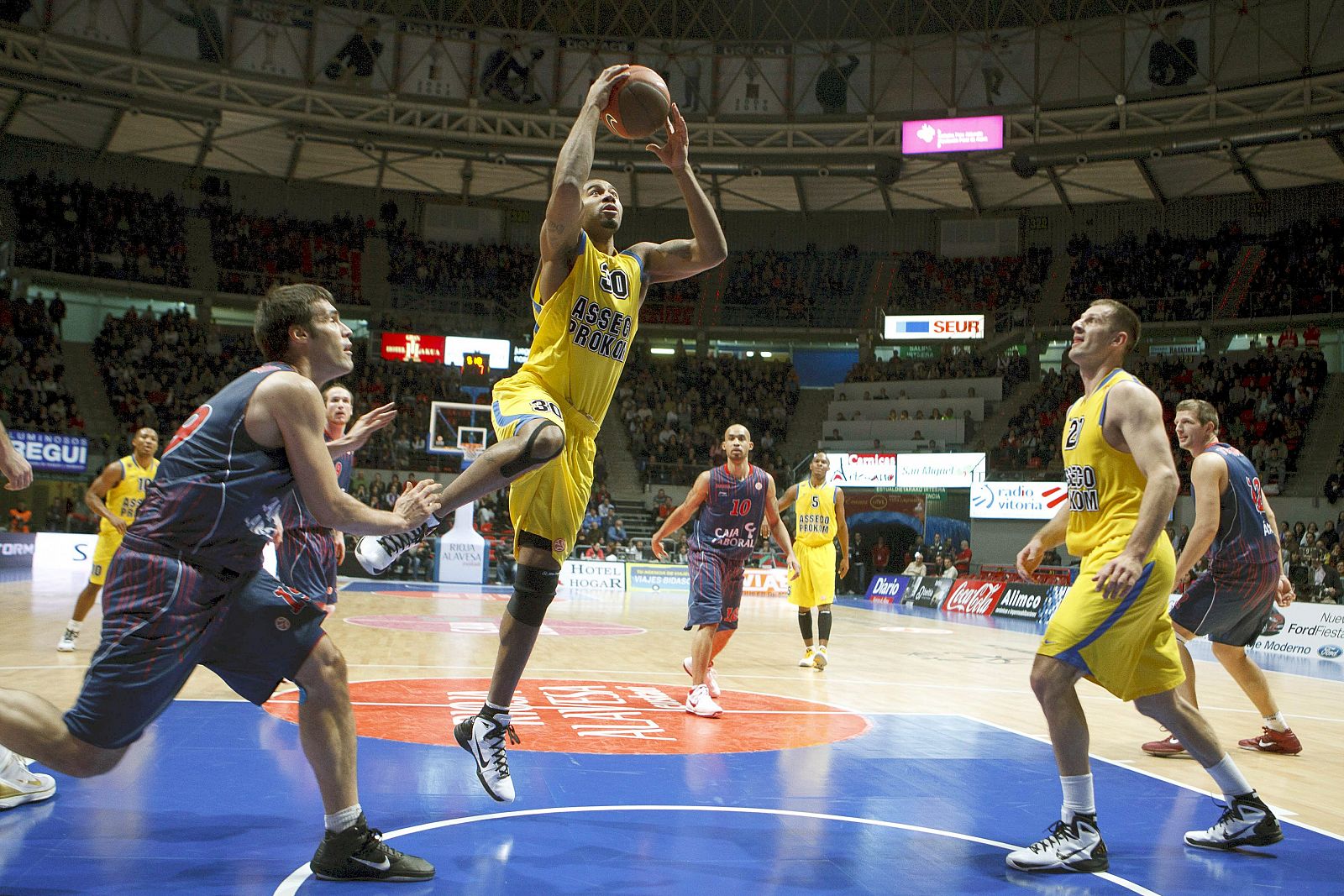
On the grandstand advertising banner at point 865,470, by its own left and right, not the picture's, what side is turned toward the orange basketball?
front

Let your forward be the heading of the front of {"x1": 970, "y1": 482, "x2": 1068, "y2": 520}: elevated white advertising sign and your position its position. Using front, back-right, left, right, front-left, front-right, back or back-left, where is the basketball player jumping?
front

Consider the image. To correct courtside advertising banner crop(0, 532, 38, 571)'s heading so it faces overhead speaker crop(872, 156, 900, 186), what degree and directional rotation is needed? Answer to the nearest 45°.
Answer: approximately 90° to its left

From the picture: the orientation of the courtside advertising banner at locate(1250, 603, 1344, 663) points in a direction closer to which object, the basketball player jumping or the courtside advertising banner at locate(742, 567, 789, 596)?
the basketball player jumping

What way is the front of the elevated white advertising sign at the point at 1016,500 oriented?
toward the camera

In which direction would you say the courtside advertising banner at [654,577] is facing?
toward the camera

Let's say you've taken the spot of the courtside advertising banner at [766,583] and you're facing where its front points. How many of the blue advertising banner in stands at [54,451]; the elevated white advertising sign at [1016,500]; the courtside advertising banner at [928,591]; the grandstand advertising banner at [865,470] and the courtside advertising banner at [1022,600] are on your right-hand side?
1

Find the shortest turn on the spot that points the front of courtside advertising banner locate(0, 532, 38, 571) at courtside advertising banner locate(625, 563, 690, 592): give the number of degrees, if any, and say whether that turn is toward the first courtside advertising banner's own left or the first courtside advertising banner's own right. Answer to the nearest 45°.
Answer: approximately 90° to the first courtside advertising banner's own left

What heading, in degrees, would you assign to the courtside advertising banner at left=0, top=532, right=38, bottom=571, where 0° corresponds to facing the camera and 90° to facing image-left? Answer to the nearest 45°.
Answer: approximately 0°

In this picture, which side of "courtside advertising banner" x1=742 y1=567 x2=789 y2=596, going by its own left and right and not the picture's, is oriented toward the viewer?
front

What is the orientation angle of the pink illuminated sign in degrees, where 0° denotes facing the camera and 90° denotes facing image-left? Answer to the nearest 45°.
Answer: approximately 0°
